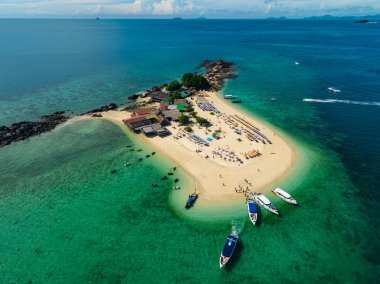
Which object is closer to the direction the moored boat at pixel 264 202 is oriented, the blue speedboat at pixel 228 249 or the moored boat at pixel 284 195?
the blue speedboat
